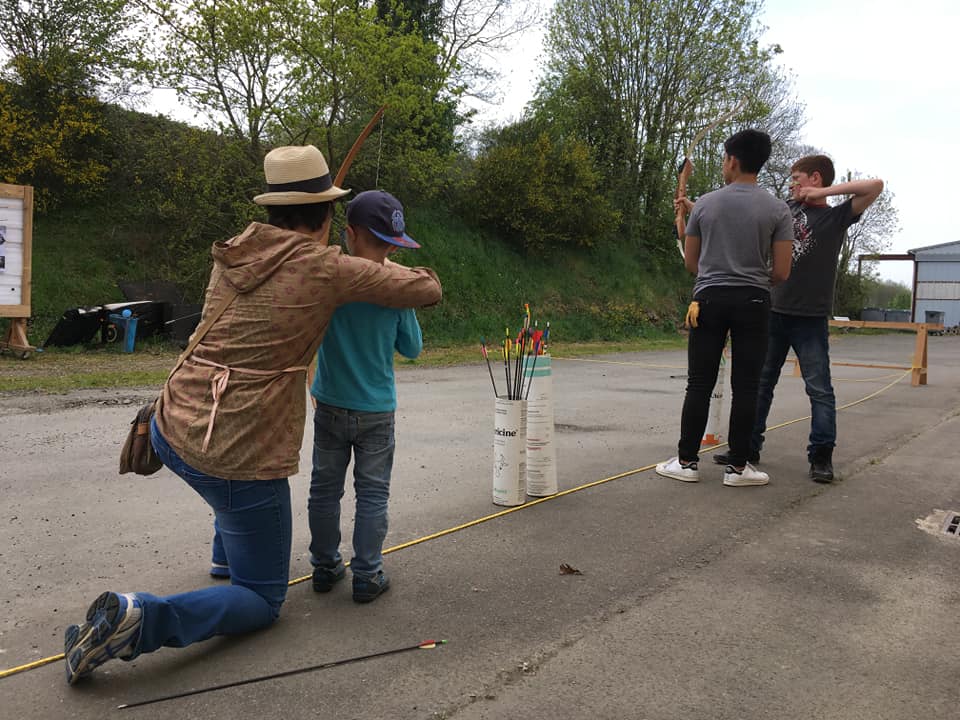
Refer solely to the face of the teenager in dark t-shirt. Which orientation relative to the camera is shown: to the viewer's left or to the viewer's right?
to the viewer's left

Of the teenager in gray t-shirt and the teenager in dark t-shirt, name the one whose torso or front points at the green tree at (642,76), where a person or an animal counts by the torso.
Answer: the teenager in gray t-shirt

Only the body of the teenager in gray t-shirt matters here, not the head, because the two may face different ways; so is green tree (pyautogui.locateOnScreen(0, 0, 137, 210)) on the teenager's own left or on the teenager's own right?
on the teenager's own left

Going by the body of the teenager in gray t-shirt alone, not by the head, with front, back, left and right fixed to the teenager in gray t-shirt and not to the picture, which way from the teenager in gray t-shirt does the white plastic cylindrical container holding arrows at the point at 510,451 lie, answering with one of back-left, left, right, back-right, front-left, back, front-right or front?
back-left

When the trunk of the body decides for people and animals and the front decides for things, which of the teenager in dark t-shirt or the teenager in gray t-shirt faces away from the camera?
the teenager in gray t-shirt

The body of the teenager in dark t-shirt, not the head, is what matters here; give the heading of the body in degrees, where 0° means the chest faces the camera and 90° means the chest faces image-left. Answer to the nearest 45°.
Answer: approximately 45°

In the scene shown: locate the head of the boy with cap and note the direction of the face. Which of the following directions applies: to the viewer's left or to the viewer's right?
to the viewer's right

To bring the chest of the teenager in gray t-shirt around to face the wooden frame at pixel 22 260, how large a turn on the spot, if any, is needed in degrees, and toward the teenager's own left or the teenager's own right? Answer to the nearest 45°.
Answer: approximately 45° to the teenager's own left

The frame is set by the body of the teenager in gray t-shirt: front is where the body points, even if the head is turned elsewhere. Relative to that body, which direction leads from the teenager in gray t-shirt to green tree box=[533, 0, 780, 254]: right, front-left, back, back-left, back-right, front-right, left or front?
front

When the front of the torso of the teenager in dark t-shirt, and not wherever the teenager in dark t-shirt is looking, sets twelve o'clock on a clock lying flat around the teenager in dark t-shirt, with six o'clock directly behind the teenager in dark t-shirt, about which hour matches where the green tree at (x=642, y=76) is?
The green tree is roughly at 4 o'clock from the teenager in dark t-shirt.

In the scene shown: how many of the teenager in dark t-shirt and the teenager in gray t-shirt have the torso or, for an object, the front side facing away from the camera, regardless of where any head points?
1

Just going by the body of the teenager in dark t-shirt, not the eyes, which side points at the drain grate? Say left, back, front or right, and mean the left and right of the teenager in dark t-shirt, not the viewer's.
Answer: left

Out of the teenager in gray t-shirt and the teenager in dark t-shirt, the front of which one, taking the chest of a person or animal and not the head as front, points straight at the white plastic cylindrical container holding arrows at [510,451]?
the teenager in dark t-shirt

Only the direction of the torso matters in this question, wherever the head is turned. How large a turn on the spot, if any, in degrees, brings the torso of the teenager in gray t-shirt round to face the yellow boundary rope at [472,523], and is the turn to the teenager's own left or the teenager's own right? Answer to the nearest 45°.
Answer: approximately 135° to the teenager's own left

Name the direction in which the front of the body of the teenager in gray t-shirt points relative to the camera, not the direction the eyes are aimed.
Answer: away from the camera
